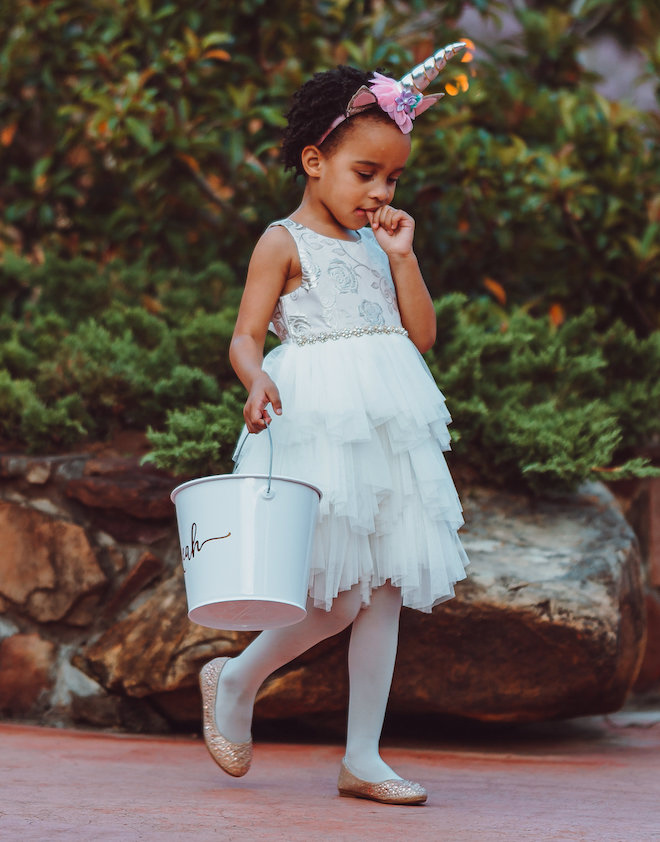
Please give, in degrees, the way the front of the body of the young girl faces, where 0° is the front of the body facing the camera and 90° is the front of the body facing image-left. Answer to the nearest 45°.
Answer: approximately 315°

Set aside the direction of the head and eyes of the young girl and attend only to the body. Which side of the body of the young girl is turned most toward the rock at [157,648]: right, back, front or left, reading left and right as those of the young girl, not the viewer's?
back

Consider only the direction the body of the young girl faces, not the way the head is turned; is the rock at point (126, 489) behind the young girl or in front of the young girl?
behind

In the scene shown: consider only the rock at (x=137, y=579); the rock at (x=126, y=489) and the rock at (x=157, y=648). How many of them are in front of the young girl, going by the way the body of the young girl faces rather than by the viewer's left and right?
0

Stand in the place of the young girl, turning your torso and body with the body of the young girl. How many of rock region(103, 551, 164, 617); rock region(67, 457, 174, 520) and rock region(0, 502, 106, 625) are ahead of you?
0

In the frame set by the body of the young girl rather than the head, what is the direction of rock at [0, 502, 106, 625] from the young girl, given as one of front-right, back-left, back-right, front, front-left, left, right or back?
back

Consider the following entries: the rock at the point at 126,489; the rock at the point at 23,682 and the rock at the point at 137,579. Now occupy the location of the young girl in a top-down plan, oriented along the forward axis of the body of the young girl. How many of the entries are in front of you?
0

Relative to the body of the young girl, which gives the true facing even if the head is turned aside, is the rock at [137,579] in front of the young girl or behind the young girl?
behind

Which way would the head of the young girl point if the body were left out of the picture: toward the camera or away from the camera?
toward the camera

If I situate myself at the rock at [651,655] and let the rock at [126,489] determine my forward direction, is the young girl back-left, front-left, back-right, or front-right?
front-left
